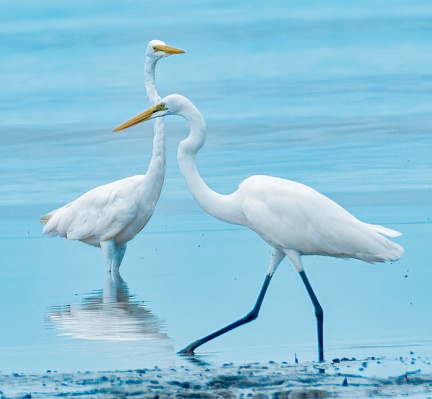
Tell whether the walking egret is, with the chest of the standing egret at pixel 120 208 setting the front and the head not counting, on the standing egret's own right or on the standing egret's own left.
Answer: on the standing egret's own right

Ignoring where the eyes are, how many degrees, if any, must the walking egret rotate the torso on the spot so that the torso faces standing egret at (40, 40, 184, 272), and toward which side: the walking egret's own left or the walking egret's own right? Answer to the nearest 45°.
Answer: approximately 45° to the walking egret's own right

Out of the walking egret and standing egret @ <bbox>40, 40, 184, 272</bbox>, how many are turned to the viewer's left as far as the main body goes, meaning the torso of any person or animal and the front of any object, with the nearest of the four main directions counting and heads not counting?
1

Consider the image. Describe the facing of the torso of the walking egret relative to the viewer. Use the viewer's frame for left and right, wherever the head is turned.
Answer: facing to the left of the viewer

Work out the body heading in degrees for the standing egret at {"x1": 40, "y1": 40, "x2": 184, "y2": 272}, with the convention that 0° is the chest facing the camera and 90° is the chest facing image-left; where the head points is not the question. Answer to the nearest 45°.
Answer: approximately 270°

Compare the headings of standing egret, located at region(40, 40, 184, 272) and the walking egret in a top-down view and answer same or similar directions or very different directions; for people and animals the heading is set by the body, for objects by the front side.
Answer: very different directions

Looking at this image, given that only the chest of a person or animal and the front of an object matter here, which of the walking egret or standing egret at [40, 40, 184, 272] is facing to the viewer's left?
the walking egret
